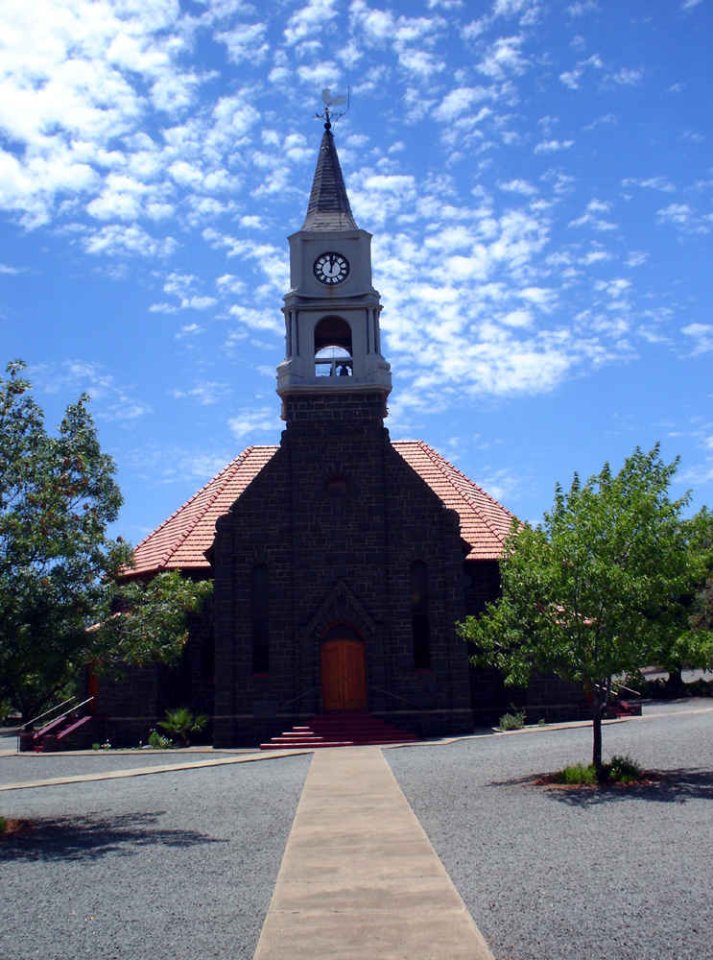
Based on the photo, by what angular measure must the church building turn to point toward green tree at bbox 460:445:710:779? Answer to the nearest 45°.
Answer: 0° — it already faces it

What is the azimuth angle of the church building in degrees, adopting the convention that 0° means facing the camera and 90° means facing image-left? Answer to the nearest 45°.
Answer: approximately 0°

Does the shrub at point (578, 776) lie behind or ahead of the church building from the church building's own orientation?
ahead

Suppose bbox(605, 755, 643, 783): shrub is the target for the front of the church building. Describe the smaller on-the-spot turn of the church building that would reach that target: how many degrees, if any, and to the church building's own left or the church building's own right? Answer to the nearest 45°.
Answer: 0° — it already faces it

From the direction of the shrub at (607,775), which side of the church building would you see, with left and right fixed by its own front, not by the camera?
front

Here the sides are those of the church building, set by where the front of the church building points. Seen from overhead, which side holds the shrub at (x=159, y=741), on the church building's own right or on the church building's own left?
on the church building's own right

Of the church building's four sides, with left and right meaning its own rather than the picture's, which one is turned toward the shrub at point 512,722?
left

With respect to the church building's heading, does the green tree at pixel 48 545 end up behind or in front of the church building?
in front
